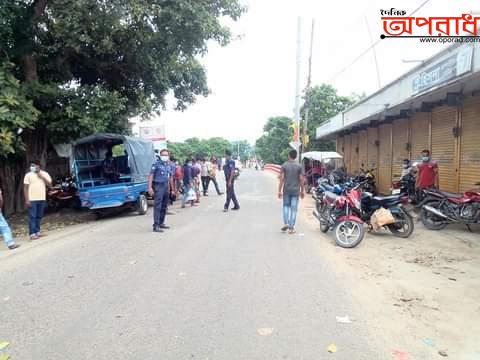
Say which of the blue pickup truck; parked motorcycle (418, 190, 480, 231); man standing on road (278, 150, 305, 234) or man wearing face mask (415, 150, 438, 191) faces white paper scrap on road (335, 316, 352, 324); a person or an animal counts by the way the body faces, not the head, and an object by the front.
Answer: the man wearing face mask

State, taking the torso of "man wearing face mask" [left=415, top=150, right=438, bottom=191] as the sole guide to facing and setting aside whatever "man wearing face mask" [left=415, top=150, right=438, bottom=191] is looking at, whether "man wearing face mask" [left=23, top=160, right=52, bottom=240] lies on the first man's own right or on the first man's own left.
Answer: on the first man's own right

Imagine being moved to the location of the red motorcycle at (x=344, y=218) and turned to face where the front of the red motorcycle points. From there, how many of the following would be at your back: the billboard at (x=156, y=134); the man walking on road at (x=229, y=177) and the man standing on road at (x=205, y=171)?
3

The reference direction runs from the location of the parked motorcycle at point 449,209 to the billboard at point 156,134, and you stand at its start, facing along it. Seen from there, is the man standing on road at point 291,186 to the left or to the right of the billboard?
left

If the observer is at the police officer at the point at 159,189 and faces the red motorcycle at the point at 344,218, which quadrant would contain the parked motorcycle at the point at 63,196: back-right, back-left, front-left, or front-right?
back-left

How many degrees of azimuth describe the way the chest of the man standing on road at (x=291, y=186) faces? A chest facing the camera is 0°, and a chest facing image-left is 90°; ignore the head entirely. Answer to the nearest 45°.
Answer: approximately 180°
